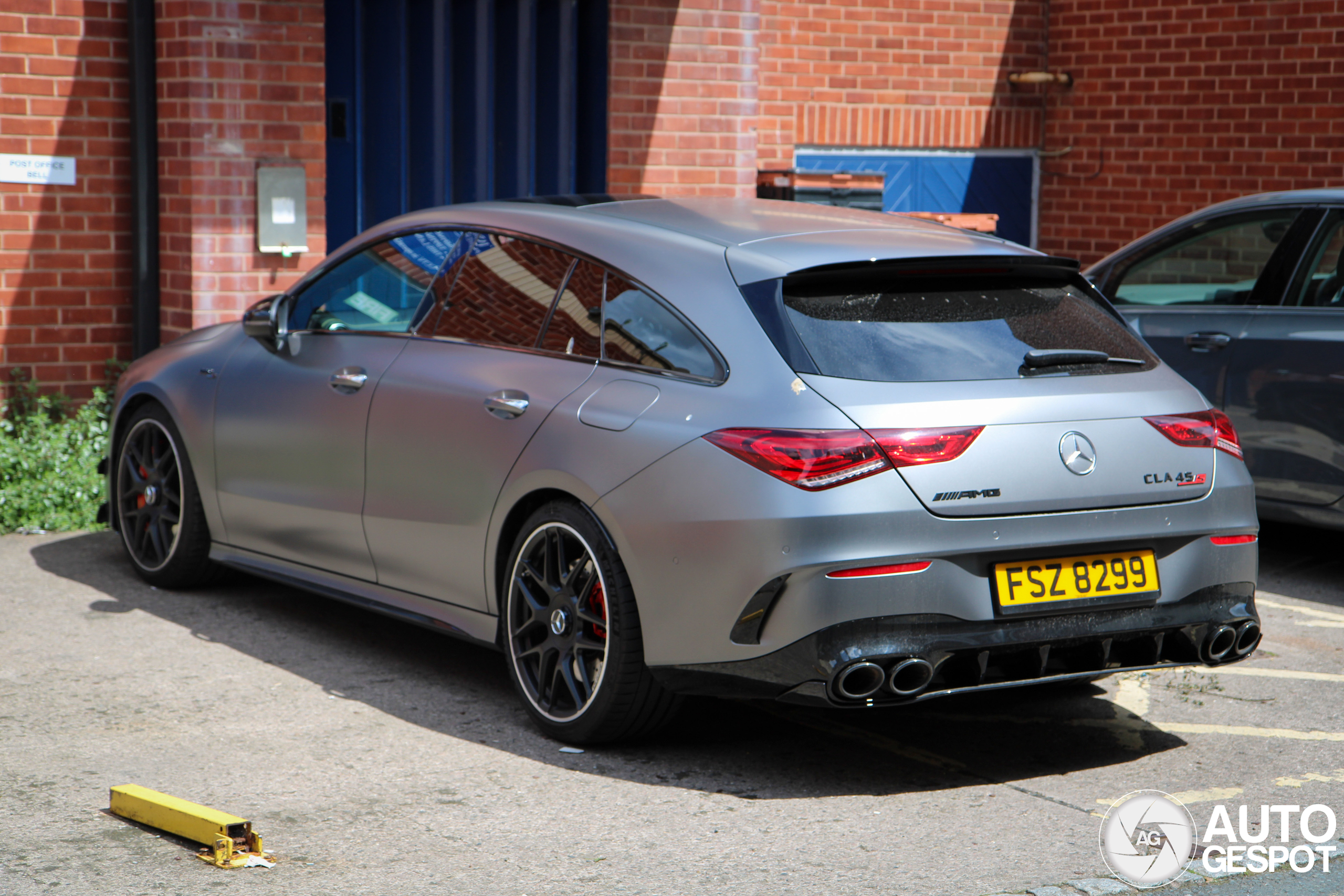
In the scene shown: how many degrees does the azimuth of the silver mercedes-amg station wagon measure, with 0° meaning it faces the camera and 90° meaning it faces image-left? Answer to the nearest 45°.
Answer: approximately 135°

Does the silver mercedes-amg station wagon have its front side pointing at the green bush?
yes

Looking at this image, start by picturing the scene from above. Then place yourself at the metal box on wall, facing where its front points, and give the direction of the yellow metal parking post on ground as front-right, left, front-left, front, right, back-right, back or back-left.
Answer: front

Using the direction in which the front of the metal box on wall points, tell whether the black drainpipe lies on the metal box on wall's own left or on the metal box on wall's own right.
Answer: on the metal box on wall's own right

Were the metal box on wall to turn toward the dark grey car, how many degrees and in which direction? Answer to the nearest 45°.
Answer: approximately 45° to its left

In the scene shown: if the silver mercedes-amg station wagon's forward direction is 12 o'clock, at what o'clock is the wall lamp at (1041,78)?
The wall lamp is roughly at 2 o'clock from the silver mercedes-amg station wagon.

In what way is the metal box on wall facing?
toward the camera

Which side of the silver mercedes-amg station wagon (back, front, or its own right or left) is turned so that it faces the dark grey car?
right

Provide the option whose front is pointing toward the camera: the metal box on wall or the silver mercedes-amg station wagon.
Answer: the metal box on wall

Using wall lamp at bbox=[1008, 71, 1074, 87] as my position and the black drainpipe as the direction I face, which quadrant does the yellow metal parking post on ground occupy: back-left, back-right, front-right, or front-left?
front-left

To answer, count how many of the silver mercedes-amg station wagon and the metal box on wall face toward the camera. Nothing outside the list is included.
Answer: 1

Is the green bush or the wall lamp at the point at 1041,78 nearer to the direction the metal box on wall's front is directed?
the green bush

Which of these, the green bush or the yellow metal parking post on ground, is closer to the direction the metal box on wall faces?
the yellow metal parking post on ground

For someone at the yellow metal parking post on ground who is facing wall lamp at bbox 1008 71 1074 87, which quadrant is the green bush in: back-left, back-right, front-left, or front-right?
front-left

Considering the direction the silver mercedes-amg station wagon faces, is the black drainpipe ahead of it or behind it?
ahead

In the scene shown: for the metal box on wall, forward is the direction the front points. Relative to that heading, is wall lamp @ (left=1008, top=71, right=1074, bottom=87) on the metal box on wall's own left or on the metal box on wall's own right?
on the metal box on wall's own left
